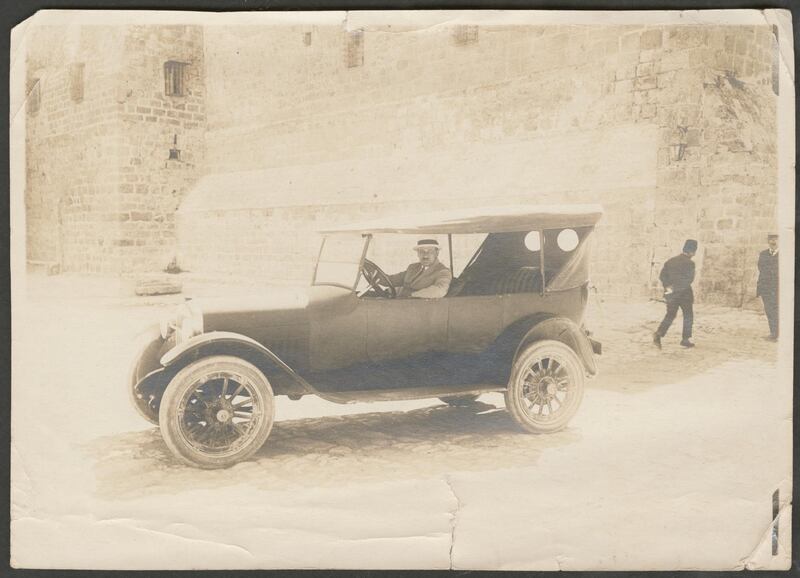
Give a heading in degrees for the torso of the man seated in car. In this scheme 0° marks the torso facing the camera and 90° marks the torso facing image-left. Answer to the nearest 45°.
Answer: approximately 45°

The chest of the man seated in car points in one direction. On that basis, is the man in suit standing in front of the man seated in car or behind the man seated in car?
behind

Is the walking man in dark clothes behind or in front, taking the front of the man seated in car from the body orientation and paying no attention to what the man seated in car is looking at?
behind

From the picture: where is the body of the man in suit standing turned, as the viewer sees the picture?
toward the camera
